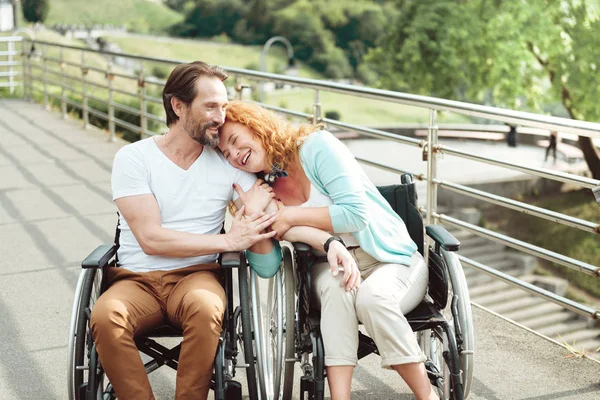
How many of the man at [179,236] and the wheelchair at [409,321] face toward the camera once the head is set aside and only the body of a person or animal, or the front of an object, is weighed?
2

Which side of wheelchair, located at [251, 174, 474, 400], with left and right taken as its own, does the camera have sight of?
front

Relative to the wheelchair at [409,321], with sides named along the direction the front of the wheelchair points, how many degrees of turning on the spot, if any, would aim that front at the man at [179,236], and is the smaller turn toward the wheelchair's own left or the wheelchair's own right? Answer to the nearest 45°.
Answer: approximately 90° to the wheelchair's own right

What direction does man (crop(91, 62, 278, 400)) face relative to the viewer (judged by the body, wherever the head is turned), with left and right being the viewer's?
facing the viewer

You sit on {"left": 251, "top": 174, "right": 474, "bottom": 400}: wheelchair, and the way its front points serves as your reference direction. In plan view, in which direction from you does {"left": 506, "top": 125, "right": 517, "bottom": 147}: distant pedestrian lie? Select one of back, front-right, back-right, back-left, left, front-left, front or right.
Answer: back

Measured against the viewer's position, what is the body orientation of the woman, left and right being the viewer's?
facing the viewer and to the left of the viewer

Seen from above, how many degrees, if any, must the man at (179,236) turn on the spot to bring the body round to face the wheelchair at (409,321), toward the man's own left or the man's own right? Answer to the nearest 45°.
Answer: approximately 90° to the man's own left

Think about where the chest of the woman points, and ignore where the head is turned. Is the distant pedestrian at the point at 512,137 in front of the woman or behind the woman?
behind
